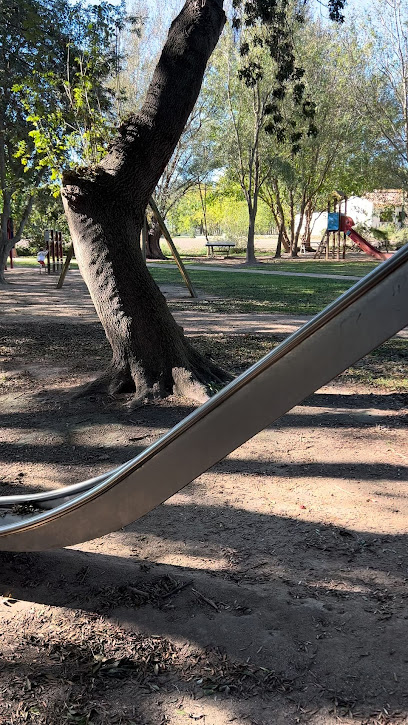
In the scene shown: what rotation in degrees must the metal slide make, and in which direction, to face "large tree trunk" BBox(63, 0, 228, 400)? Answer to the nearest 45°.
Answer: approximately 90° to its right

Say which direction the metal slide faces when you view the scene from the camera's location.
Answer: facing to the left of the viewer

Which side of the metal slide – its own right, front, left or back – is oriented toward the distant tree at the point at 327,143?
right

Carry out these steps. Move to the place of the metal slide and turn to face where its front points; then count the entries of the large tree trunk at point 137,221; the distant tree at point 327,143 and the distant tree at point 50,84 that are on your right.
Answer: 3

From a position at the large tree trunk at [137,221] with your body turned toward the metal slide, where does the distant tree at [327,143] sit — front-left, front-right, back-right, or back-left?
back-left
